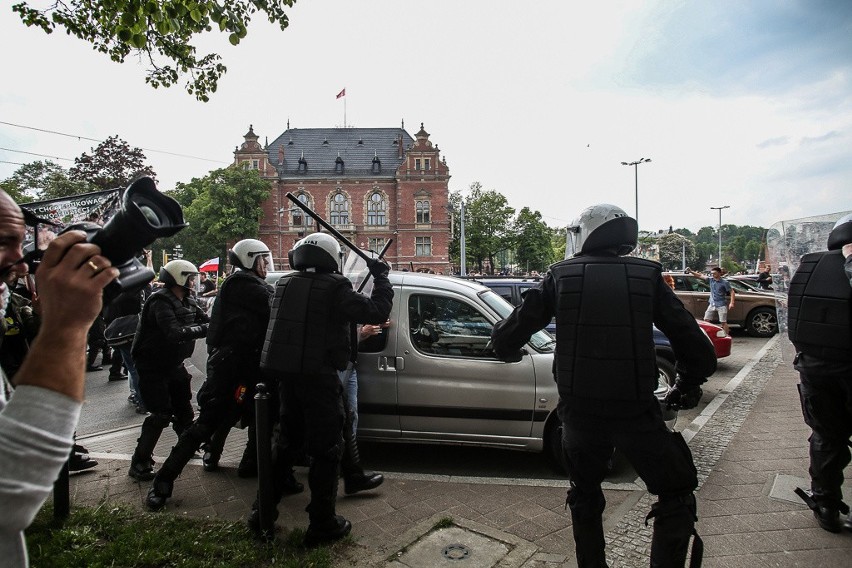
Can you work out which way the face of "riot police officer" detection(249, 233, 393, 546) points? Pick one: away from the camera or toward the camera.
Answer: away from the camera

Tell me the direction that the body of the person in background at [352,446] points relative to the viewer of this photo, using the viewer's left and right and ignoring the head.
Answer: facing to the right of the viewer

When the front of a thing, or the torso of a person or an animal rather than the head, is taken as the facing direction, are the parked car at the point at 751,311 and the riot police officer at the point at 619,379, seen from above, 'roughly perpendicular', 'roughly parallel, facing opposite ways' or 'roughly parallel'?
roughly perpendicular

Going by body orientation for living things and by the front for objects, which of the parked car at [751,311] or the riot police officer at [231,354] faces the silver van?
the riot police officer

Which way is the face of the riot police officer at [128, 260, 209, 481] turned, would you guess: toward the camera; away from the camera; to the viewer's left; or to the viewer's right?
to the viewer's right

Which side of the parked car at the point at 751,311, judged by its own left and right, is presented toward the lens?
right

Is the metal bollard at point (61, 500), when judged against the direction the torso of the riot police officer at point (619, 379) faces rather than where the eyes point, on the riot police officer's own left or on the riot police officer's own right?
on the riot police officer's own left

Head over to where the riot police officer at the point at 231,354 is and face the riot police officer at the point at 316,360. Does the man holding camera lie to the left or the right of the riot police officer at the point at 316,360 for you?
right

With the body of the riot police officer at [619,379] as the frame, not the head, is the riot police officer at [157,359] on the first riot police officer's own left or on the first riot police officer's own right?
on the first riot police officer's own left

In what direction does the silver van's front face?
to the viewer's right

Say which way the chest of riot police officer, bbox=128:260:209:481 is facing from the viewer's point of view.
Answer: to the viewer's right

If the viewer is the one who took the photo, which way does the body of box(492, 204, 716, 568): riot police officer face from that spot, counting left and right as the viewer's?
facing away from the viewer

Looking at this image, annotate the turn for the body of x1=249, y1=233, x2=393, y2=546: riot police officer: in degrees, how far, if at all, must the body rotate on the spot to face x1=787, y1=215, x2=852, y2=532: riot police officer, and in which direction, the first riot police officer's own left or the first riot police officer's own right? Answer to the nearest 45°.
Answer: approximately 45° to the first riot police officer's own right

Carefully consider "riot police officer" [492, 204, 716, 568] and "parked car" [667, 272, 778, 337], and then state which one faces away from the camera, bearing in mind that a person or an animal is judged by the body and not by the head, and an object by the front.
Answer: the riot police officer

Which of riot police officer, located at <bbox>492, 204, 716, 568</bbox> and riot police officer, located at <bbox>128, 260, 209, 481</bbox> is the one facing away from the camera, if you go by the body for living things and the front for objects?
riot police officer, located at <bbox>492, 204, 716, 568</bbox>
